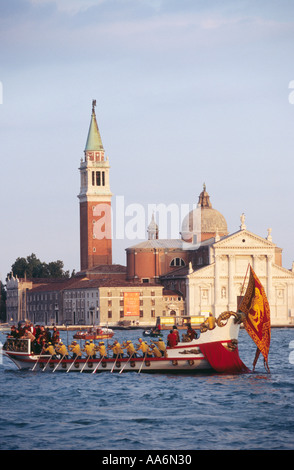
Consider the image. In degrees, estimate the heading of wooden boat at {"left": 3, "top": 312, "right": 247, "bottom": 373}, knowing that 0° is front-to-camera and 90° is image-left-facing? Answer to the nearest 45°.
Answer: approximately 270°
